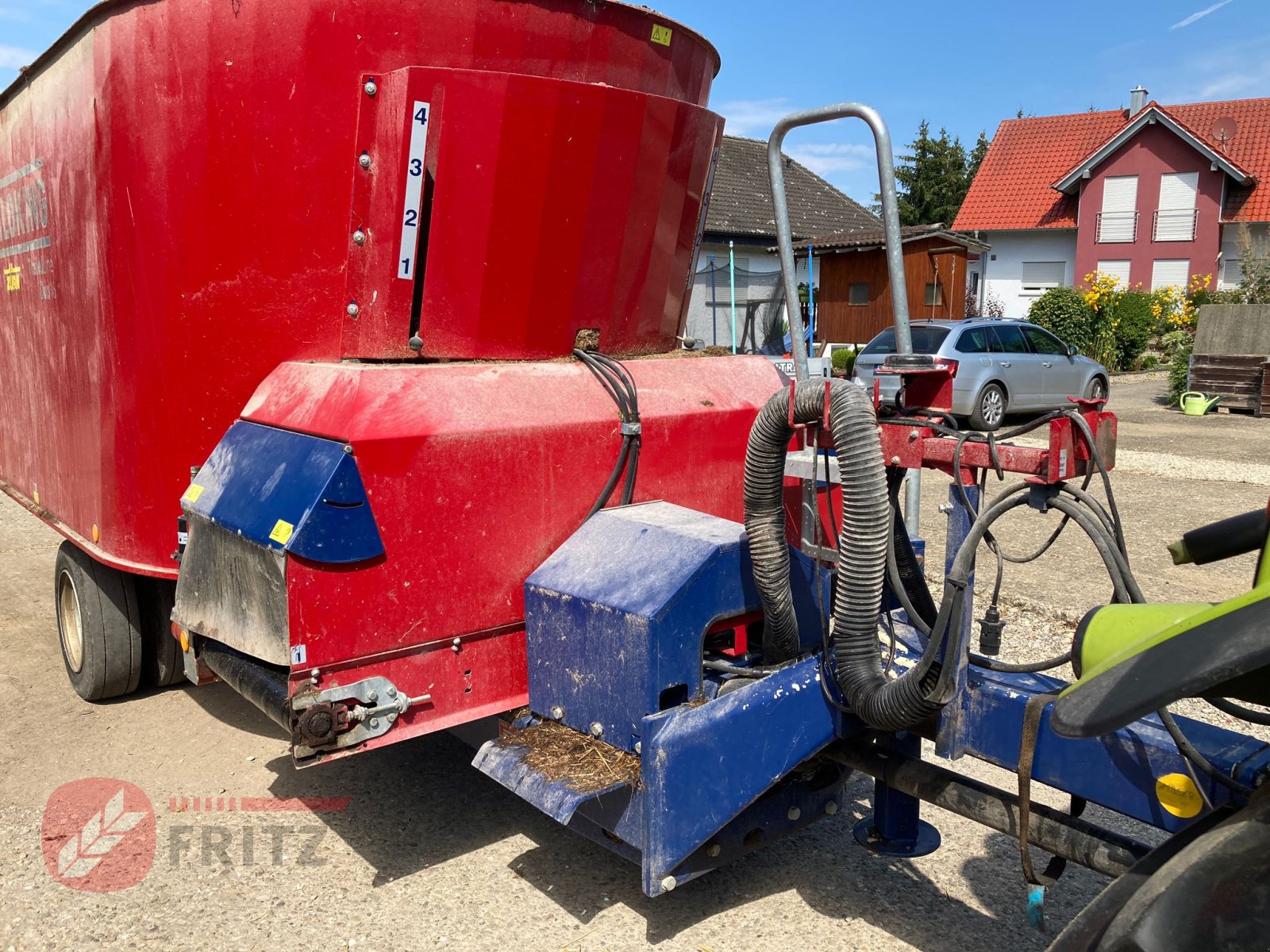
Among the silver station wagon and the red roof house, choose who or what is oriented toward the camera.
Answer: the red roof house

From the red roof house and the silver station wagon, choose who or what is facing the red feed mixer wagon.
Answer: the red roof house

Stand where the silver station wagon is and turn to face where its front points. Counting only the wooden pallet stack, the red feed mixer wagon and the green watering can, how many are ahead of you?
2

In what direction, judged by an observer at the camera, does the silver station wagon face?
facing away from the viewer and to the right of the viewer

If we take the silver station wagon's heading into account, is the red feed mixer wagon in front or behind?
behind

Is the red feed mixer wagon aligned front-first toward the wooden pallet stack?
no

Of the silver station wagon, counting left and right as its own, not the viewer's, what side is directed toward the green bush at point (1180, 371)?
front

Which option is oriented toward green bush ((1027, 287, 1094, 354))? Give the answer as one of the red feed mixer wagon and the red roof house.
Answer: the red roof house

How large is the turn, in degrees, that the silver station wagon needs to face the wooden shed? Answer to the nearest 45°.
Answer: approximately 45° to its left

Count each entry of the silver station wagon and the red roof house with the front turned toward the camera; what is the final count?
1

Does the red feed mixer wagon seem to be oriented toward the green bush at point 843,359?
no

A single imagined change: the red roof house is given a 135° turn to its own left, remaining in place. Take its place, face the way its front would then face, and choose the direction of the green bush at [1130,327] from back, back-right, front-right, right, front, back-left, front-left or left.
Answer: back-right

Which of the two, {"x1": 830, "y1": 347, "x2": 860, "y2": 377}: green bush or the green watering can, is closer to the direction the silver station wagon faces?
the green watering can

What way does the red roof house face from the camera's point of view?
toward the camera

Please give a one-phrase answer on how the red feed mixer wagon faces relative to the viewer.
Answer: facing the viewer and to the right of the viewer
